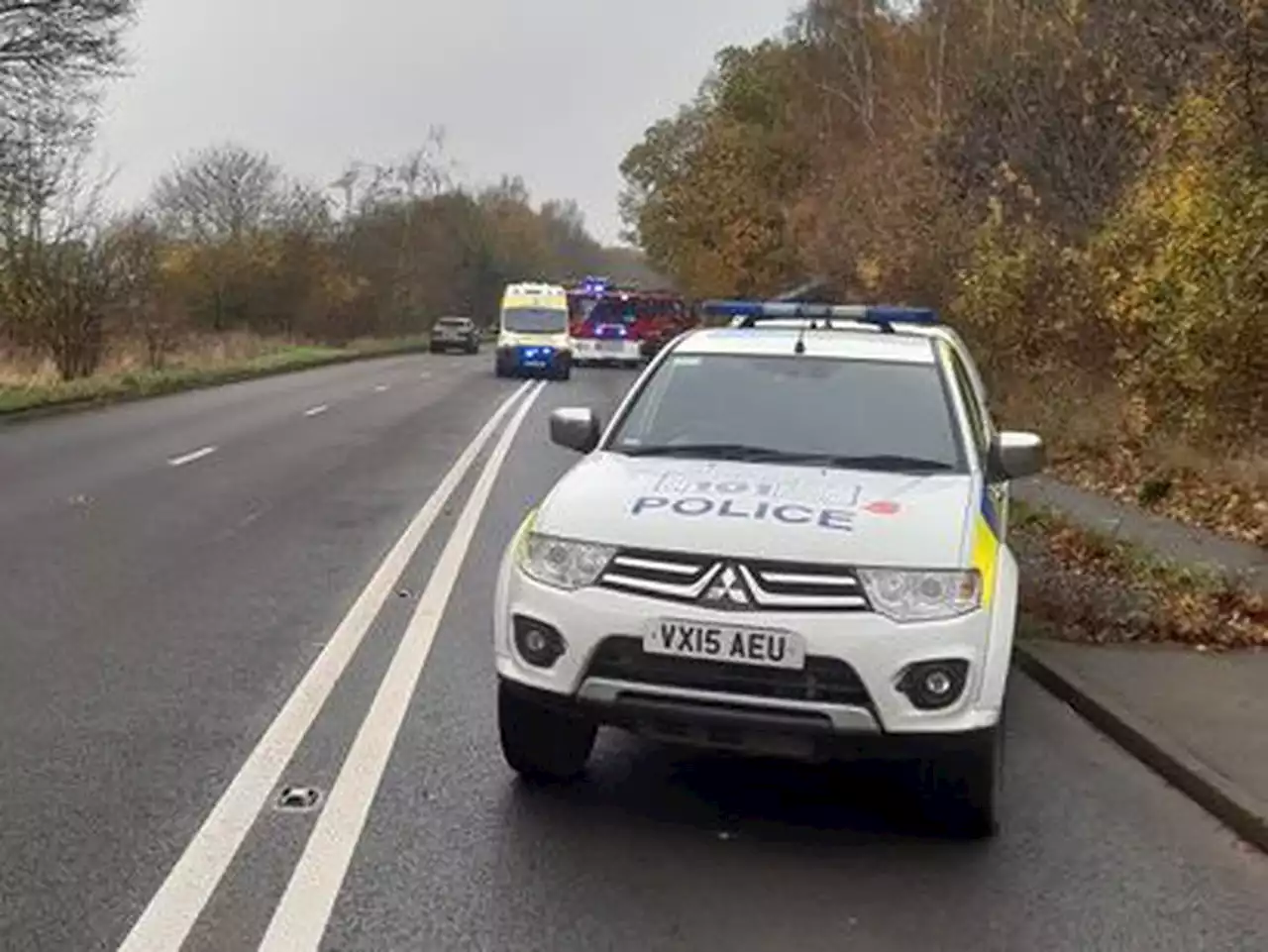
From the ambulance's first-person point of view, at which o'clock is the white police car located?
The white police car is roughly at 12 o'clock from the ambulance.

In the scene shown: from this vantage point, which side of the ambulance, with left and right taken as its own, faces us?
front

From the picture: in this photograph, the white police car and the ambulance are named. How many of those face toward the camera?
2

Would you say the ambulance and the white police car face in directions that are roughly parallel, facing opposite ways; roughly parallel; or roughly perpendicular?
roughly parallel

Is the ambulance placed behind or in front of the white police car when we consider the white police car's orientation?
behind

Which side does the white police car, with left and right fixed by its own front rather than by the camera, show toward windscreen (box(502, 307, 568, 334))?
back
